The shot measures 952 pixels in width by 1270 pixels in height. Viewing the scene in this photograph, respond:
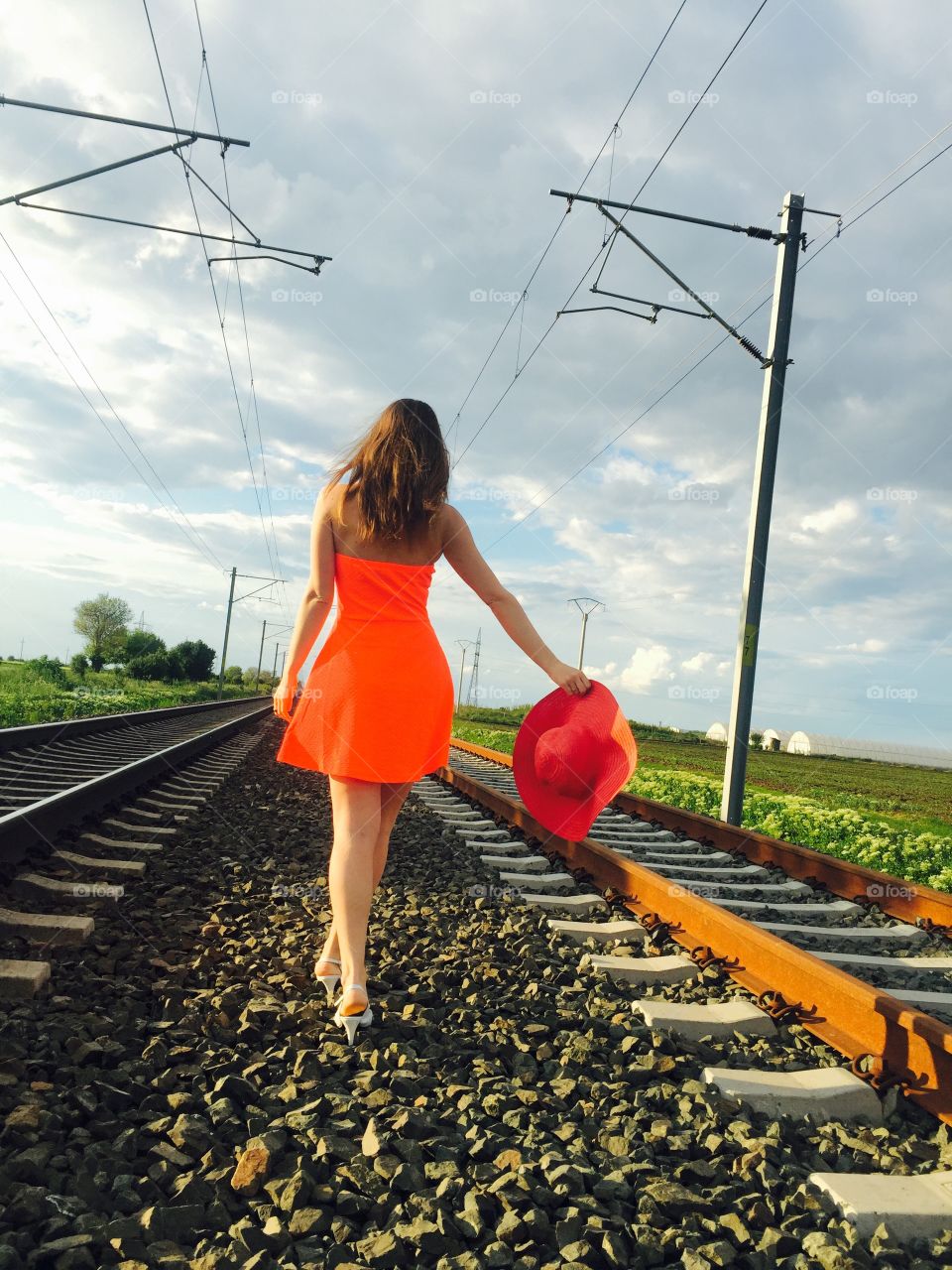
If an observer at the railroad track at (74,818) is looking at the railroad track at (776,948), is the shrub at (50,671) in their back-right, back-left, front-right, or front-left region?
back-left

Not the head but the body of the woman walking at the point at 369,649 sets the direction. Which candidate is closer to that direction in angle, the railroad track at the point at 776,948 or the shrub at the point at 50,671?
the shrub

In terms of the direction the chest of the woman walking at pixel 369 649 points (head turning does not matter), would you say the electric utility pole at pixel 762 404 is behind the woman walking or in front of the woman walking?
in front

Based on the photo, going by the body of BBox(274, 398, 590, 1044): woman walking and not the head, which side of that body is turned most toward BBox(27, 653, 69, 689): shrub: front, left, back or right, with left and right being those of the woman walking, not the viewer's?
front

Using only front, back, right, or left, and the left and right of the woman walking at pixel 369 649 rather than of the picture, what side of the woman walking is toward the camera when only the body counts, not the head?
back

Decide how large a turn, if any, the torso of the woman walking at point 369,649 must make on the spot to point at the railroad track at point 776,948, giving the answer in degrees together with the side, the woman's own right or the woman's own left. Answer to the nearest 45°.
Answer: approximately 45° to the woman's own right

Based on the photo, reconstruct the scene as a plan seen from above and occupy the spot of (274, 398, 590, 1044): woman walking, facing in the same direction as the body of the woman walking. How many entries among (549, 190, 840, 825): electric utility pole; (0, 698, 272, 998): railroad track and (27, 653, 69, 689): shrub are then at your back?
0

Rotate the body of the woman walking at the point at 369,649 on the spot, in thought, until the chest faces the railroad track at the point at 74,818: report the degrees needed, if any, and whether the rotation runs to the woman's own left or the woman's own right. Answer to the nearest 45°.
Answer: approximately 45° to the woman's own left
